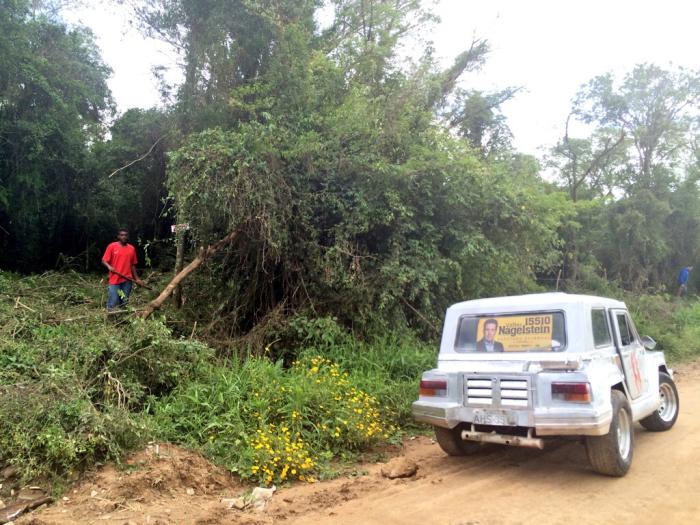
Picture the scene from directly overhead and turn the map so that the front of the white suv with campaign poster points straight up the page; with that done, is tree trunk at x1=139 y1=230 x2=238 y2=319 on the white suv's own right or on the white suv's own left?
on the white suv's own left

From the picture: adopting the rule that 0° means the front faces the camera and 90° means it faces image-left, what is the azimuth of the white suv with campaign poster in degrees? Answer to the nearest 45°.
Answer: approximately 225°

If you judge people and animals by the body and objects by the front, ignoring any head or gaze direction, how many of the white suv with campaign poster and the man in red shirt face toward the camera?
1

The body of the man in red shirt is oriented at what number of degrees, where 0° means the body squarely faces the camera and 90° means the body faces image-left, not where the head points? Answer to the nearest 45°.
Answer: approximately 0°

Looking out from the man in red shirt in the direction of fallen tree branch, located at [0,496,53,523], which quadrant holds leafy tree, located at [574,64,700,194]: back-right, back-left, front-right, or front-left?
back-left

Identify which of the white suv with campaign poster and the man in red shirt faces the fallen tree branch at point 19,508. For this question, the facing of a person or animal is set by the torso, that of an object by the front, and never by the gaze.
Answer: the man in red shirt

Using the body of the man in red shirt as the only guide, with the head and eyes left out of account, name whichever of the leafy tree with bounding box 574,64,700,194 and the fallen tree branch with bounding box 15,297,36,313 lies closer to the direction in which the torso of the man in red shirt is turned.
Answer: the fallen tree branch

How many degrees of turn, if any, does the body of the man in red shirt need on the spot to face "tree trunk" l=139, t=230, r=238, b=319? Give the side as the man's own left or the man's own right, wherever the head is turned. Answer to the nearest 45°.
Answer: approximately 45° to the man's own left

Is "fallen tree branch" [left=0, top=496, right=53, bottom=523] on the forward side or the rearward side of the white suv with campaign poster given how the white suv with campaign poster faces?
on the rearward side

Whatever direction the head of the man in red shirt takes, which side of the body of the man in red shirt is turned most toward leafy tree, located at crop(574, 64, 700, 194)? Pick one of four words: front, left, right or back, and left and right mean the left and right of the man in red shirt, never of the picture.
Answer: left

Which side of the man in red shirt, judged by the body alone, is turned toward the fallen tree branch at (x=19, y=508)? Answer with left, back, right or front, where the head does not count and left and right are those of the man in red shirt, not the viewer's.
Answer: front
